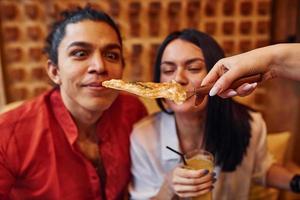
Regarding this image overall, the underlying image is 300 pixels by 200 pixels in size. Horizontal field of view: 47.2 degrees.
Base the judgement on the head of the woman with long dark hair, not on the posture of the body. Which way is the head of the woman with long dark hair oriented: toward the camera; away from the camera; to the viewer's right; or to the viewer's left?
toward the camera

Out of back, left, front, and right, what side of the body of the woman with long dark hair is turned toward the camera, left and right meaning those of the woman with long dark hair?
front
